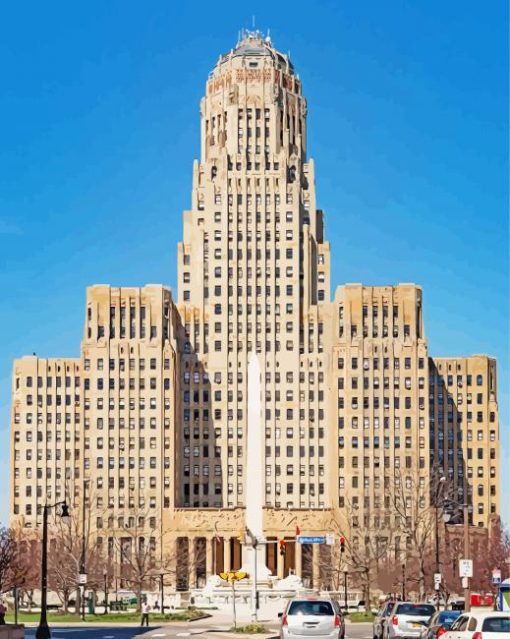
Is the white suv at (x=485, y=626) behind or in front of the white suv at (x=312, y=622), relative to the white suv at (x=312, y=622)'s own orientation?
behind

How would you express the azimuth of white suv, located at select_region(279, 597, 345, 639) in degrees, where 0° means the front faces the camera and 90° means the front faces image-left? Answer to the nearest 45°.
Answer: approximately 180°

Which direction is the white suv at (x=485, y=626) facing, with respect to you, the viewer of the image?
facing away from the viewer and to the left of the viewer
